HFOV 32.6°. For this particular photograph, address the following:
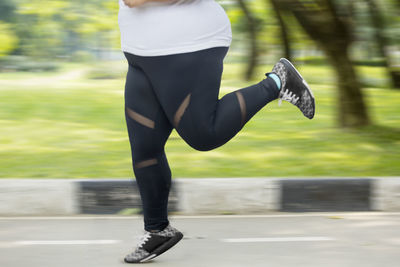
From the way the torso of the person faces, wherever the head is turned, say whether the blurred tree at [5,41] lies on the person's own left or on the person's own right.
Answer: on the person's own right

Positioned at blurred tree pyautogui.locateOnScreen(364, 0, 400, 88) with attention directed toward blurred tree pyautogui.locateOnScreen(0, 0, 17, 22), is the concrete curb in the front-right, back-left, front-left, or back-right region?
front-left

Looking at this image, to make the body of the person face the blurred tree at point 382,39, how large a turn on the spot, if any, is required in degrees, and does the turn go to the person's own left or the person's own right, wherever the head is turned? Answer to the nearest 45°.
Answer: approximately 135° to the person's own right

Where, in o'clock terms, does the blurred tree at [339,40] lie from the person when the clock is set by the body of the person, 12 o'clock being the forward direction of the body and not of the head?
The blurred tree is roughly at 5 o'clock from the person.

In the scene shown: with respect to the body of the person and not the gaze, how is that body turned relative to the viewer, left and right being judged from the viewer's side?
facing the viewer and to the left of the viewer

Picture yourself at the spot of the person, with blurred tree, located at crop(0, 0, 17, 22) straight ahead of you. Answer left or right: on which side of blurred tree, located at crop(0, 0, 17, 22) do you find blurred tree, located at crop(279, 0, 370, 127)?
right
